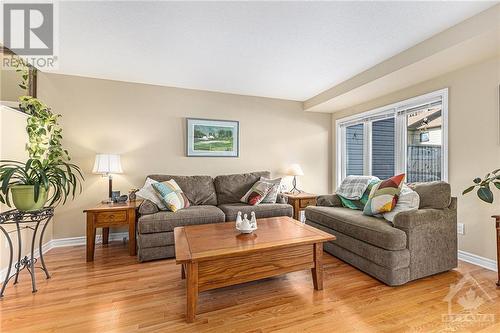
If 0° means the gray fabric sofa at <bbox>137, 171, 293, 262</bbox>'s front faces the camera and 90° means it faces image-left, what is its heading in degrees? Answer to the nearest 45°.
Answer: approximately 0°

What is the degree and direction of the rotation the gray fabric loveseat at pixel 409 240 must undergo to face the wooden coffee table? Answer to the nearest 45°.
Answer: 0° — it already faces it

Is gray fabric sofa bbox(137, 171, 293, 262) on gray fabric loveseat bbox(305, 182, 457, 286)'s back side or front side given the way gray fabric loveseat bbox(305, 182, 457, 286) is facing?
on the front side

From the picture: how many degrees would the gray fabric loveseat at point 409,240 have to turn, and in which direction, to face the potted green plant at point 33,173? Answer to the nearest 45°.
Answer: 0° — it already faces it

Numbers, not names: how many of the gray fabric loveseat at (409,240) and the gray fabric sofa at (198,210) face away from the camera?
0

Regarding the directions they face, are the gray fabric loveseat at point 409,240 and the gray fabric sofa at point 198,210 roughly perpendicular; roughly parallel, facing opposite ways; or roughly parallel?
roughly perpendicular

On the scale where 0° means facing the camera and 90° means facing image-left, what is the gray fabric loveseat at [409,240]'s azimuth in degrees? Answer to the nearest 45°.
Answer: approximately 45°

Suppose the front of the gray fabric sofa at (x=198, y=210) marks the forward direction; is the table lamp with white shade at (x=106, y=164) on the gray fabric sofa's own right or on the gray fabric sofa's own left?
on the gray fabric sofa's own right

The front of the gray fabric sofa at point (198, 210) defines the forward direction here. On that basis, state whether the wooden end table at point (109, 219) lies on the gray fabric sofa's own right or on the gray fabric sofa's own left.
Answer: on the gray fabric sofa's own right

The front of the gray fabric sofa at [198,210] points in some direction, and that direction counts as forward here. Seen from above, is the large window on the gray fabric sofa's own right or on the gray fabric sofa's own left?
on the gray fabric sofa's own left

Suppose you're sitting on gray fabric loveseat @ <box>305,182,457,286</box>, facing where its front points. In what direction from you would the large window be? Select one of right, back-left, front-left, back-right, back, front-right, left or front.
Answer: back-right

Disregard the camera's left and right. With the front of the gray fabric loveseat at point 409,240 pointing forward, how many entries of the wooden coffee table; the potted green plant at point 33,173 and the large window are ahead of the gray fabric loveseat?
2
